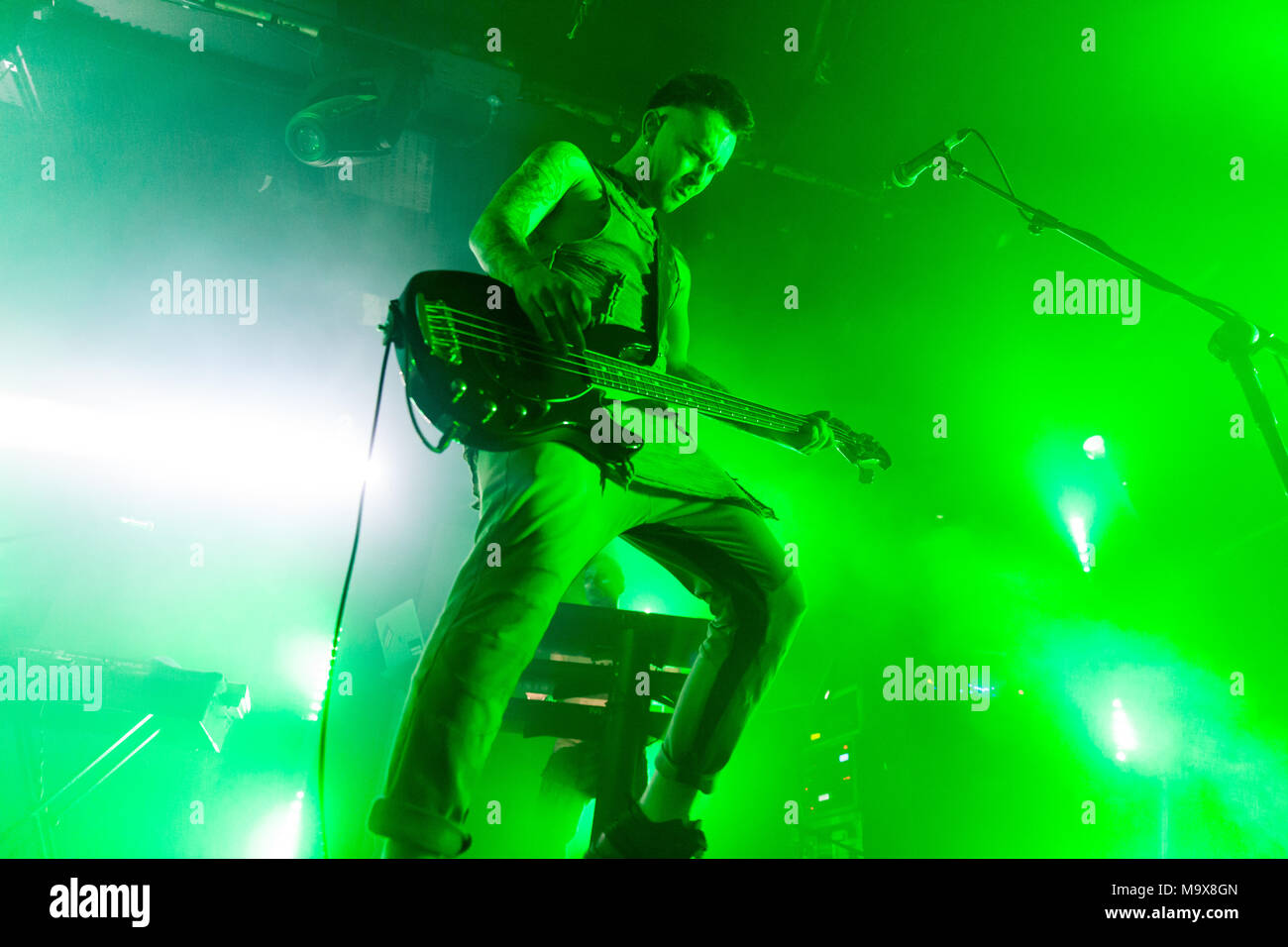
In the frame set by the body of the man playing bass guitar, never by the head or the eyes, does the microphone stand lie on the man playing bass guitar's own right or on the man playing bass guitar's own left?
on the man playing bass guitar's own left

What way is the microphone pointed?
to the viewer's left

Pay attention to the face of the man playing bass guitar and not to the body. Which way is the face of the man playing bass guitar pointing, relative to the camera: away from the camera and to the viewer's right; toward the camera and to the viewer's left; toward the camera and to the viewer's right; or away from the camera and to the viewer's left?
toward the camera and to the viewer's right

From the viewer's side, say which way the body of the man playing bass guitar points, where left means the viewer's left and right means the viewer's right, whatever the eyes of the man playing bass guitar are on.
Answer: facing the viewer and to the right of the viewer
